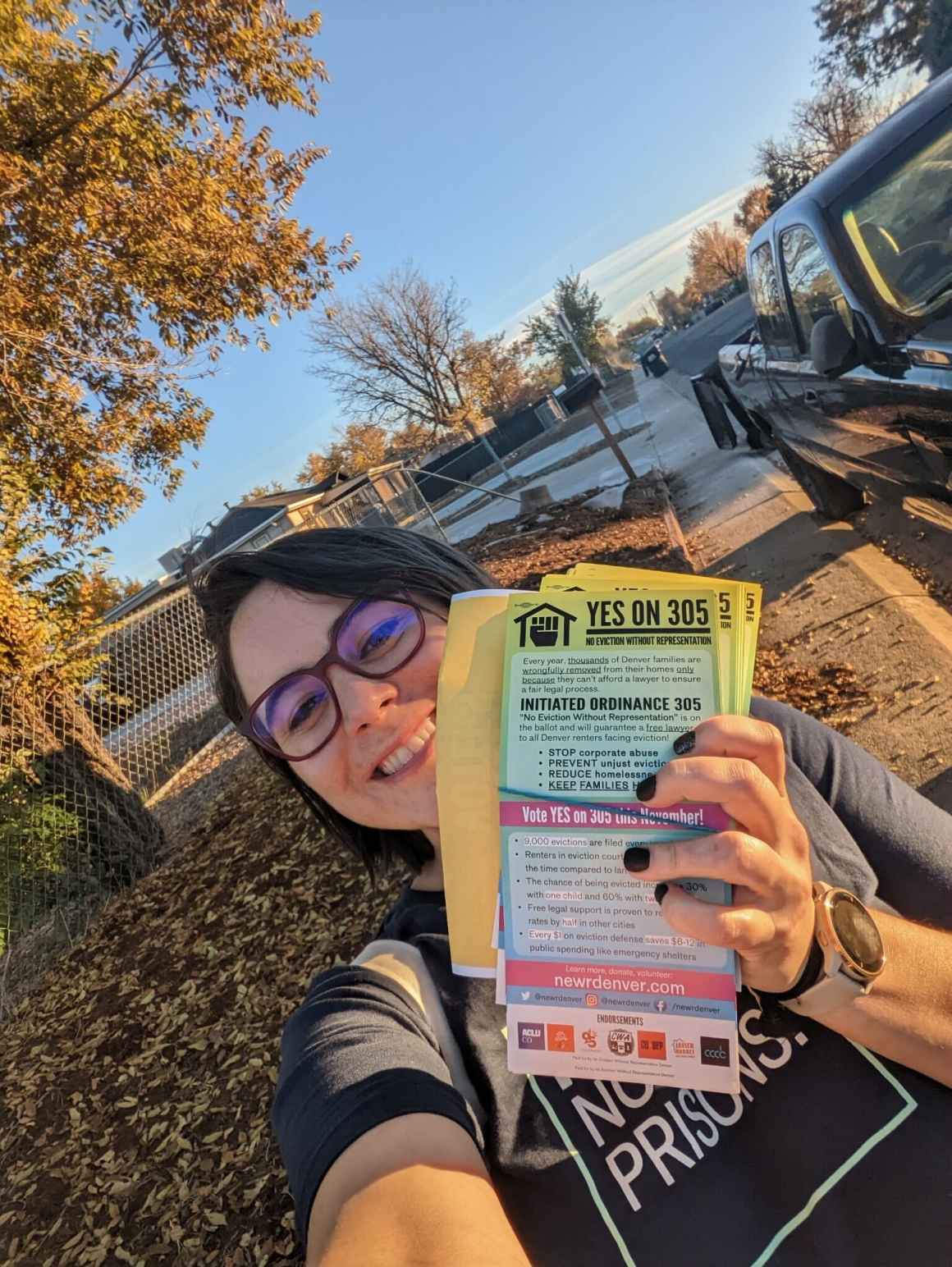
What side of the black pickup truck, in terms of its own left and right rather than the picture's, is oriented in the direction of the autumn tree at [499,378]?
back

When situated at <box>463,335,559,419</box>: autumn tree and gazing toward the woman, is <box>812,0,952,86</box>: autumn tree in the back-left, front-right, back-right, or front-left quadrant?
front-left

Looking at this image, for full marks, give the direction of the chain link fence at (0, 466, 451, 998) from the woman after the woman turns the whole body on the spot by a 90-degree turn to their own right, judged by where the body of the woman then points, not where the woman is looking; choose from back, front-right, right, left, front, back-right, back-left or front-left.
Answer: front-right

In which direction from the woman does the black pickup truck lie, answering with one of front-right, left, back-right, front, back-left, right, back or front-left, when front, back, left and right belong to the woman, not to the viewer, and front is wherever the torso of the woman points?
back-left

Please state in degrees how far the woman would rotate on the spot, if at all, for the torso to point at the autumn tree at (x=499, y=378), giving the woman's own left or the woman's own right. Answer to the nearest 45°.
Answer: approximately 180°

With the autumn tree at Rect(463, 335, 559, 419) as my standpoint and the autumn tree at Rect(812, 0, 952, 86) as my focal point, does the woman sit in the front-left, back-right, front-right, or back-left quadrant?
front-right

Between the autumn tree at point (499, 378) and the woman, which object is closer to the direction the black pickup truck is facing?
the woman

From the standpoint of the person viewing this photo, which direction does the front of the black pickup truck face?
facing the viewer and to the right of the viewer

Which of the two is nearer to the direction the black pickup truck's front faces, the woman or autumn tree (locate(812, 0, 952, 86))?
the woman

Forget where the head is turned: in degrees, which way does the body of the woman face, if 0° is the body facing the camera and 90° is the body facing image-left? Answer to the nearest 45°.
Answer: approximately 0°
